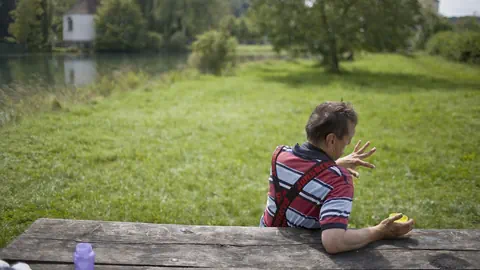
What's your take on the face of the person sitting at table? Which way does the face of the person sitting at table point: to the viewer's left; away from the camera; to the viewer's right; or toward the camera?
to the viewer's right

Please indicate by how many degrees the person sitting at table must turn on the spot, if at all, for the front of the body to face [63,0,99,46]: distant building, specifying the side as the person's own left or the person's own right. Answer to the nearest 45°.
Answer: approximately 90° to the person's own left

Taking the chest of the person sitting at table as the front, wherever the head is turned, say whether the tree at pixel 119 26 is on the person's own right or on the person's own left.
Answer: on the person's own left

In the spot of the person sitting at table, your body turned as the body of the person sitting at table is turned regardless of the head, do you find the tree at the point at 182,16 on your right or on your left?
on your left

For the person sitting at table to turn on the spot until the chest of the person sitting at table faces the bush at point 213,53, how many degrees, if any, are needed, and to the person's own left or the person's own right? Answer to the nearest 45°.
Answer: approximately 45° to the person's own left

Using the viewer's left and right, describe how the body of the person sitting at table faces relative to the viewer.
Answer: facing away from the viewer and to the right of the viewer

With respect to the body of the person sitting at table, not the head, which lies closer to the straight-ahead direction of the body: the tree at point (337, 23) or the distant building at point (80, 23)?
the tree
